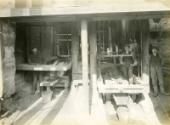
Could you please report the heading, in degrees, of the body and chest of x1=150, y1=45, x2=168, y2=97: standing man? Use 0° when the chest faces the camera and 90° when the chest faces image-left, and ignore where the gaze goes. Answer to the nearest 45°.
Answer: approximately 0°

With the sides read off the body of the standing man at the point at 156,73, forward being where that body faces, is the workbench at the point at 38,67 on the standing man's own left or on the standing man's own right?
on the standing man's own right
